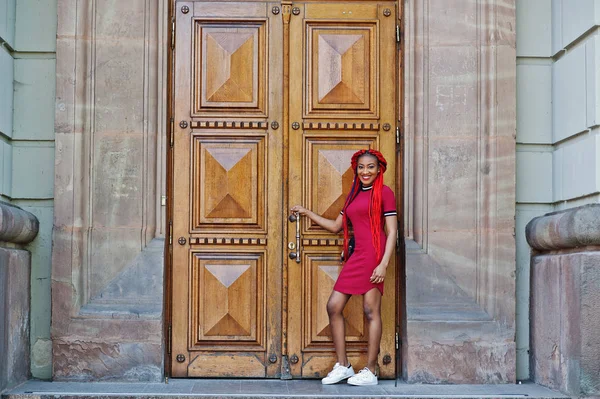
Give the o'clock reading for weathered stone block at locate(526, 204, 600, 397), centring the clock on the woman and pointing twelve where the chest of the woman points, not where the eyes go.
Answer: The weathered stone block is roughly at 8 o'clock from the woman.

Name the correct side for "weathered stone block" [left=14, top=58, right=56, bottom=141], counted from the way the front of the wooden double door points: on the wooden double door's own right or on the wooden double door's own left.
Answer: on the wooden double door's own right

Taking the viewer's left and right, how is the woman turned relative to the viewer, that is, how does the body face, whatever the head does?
facing the viewer and to the left of the viewer

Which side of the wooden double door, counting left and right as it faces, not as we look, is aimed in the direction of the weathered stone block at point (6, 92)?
right

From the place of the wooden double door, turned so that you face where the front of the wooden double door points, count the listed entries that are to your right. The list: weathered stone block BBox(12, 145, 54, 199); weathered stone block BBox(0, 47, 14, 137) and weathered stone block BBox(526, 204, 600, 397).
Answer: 2

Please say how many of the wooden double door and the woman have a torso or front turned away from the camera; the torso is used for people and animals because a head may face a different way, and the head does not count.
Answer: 0

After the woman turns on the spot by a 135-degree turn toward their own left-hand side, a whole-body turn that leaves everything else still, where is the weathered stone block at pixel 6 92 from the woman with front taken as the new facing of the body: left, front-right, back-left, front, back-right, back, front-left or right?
back

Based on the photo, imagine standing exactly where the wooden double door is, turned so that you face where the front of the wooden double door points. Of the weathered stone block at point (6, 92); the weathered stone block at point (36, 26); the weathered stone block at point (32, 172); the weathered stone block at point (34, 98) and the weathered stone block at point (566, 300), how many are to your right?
4

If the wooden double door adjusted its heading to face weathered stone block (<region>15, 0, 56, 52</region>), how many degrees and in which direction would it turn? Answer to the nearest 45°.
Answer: approximately 90° to its right

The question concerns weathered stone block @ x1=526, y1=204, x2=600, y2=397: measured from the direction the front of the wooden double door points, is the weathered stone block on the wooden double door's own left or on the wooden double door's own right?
on the wooden double door's own left

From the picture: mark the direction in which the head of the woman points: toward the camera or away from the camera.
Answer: toward the camera

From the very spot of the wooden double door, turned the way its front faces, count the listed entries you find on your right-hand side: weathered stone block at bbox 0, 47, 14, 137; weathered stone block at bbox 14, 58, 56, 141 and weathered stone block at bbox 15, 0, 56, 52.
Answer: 3

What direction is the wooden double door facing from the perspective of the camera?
toward the camera
